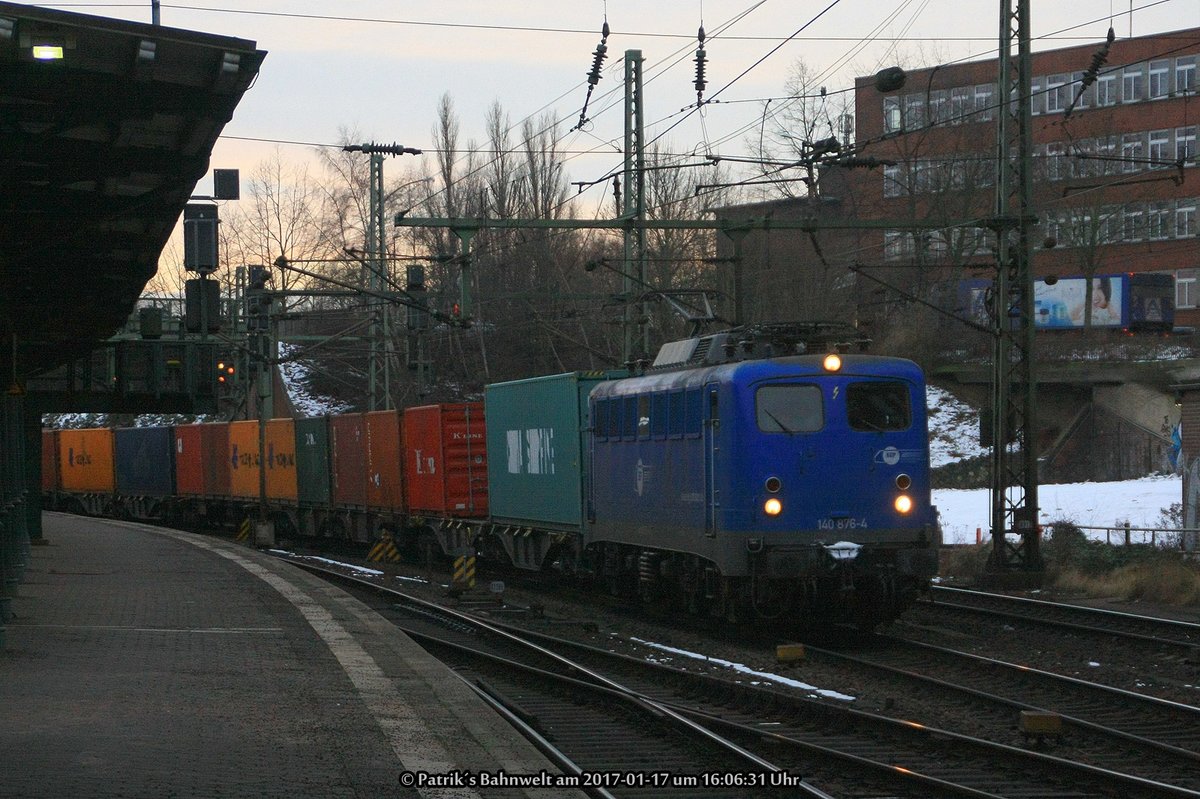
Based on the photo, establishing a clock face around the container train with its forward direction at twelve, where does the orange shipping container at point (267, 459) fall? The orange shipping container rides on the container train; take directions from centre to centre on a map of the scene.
The orange shipping container is roughly at 7 o'clock from the container train.

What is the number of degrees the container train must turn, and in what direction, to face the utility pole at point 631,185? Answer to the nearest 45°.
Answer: approximately 135° to its left

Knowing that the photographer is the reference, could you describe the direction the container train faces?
facing the viewer and to the right of the viewer

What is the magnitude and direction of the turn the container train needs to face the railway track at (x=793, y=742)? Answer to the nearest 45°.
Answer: approximately 45° to its right

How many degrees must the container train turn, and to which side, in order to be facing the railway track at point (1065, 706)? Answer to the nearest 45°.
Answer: approximately 45° to its right
